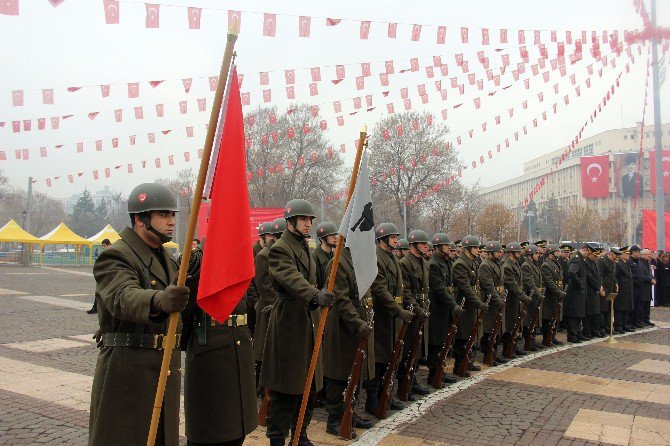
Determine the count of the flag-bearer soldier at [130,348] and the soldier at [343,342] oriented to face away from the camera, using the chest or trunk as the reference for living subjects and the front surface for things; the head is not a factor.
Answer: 0
